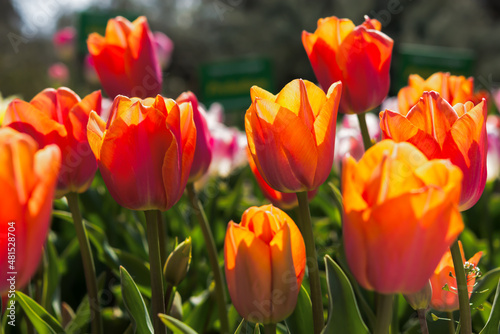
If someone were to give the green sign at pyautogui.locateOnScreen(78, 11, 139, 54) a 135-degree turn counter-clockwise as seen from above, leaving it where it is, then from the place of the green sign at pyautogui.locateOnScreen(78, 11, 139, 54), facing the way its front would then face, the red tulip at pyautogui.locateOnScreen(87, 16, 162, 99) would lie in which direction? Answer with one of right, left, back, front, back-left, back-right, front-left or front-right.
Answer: back-right

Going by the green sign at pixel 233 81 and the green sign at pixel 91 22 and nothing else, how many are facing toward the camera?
2

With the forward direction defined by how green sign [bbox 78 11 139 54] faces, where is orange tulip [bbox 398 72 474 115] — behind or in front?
in front

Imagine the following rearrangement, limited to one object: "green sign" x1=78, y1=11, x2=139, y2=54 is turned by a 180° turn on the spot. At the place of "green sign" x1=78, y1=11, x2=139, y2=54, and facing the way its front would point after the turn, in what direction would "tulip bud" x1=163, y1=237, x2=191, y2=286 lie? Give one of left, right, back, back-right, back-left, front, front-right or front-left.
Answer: back

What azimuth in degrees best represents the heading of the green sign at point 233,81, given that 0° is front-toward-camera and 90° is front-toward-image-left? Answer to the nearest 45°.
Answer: approximately 0°

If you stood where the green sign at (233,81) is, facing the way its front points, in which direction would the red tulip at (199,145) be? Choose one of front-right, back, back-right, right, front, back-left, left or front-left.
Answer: front

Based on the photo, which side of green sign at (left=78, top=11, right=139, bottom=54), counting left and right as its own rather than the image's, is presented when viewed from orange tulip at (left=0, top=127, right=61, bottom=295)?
front

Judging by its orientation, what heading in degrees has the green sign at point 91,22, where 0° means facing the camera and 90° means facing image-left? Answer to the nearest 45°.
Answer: approximately 0°

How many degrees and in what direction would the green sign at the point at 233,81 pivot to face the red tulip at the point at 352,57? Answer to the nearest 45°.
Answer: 0° — it already faces it

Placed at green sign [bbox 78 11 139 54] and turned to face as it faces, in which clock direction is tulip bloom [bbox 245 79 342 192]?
The tulip bloom is roughly at 12 o'clock from the green sign.

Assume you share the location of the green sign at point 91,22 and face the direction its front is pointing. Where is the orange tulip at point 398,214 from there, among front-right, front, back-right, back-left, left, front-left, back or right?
front

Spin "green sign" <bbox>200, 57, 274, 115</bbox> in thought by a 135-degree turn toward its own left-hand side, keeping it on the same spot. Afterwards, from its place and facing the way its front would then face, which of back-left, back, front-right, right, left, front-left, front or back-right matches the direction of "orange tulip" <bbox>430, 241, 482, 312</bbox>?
back-right

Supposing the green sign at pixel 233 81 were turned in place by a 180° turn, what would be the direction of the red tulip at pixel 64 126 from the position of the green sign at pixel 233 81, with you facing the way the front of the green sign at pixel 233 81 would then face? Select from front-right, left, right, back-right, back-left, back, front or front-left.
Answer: back

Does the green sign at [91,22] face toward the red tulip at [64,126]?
yes

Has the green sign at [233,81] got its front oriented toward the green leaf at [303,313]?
yes
